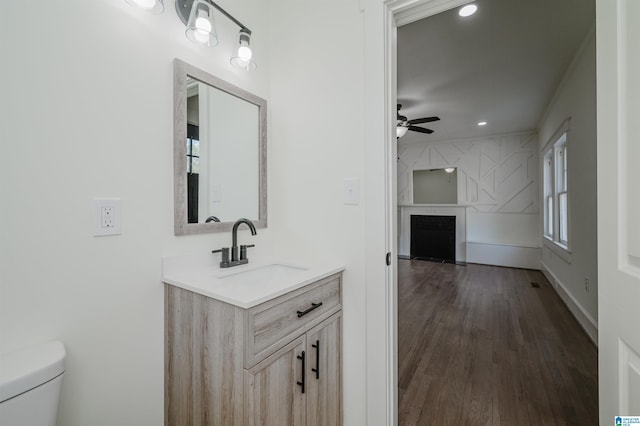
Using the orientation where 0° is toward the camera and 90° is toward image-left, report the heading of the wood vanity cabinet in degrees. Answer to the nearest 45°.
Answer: approximately 315°

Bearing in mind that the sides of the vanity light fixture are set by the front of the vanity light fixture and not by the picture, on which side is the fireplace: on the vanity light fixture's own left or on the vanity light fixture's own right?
on the vanity light fixture's own left

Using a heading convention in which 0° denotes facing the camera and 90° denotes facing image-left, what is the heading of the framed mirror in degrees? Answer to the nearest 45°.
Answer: approximately 315°

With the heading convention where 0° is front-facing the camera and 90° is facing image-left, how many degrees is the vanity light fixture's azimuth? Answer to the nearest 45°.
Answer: approximately 315°
